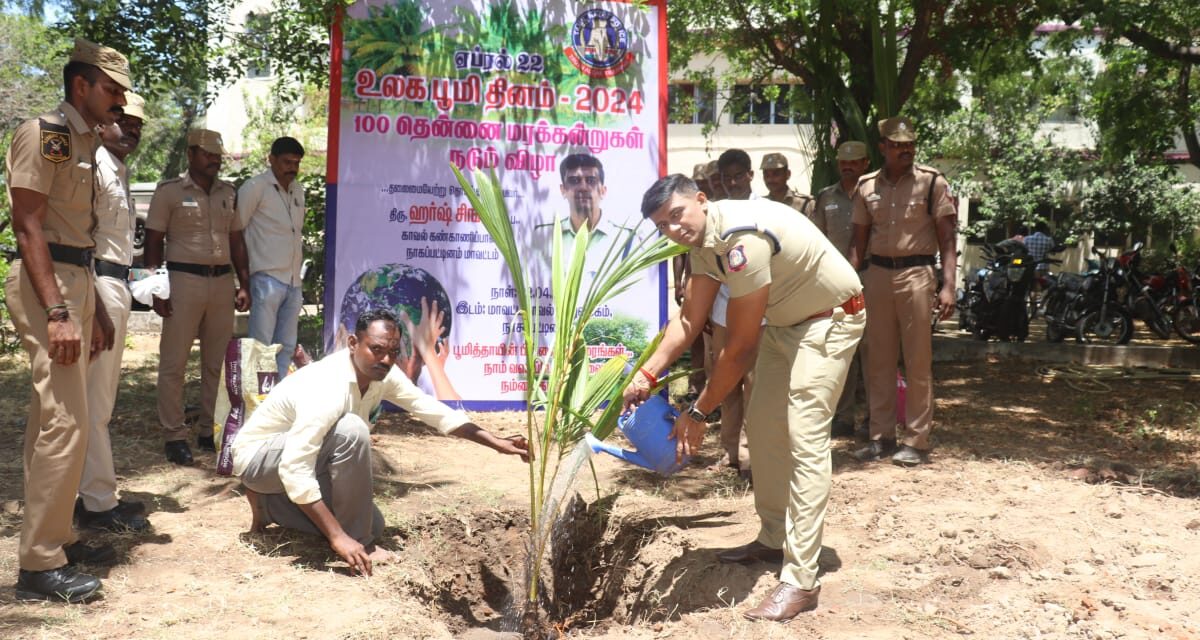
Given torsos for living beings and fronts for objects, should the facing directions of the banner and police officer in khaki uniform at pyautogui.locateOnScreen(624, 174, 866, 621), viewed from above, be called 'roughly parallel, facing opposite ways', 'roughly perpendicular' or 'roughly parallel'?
roughly perpendicular

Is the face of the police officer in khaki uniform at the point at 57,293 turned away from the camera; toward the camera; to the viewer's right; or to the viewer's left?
to the viewer's right

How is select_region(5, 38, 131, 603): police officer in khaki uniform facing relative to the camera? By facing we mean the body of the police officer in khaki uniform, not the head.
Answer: to the viewer's right

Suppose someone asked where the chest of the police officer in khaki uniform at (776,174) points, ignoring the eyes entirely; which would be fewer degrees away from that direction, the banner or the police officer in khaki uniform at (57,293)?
the police officer in khaki uniform

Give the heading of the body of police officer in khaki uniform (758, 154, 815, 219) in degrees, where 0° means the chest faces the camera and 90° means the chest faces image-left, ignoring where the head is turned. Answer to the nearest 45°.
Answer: approximately 45°

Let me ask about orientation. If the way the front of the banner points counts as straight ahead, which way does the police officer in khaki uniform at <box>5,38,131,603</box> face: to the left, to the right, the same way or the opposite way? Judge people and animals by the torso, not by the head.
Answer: to the left

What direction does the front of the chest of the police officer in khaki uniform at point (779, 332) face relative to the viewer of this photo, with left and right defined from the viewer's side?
facing to the left of the viewer

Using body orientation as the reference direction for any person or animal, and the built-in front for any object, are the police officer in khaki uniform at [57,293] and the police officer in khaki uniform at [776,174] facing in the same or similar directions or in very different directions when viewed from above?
very different directions

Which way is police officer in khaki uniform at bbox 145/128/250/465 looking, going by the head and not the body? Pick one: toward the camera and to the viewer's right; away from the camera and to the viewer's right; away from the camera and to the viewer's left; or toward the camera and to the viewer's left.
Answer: toward the camera and to the viewer's right

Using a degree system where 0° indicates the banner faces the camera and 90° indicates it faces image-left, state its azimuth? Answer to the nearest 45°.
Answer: approximately 0°

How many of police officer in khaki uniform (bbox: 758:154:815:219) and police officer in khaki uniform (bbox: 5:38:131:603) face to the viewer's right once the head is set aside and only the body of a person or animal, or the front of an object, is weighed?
1
